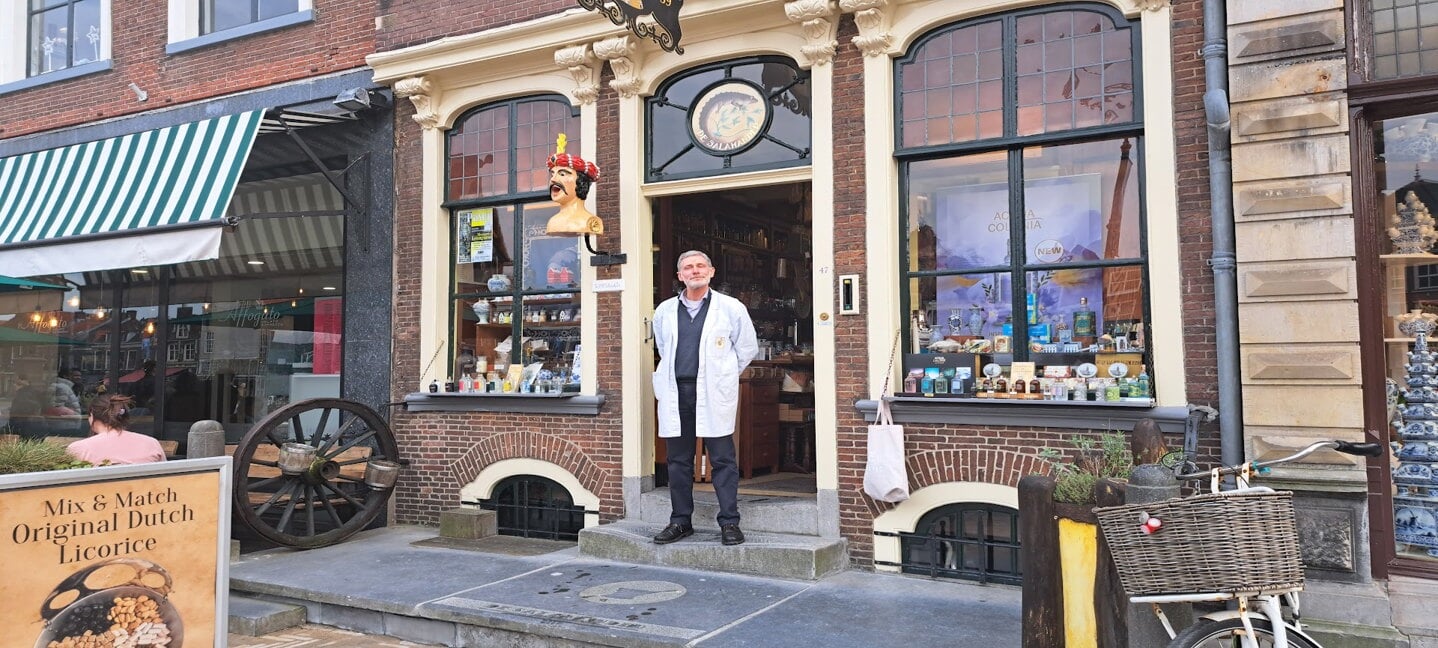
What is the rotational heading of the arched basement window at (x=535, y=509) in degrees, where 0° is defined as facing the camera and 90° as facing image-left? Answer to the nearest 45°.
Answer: approximately 0°

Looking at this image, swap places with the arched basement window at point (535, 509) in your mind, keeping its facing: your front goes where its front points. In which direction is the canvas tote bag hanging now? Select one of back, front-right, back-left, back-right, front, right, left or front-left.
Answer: front-left

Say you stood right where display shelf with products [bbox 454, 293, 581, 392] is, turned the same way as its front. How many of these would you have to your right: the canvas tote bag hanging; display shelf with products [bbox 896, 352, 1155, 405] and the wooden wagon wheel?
1

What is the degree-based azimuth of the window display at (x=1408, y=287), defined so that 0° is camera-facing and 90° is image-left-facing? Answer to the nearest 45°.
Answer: approximately 0°

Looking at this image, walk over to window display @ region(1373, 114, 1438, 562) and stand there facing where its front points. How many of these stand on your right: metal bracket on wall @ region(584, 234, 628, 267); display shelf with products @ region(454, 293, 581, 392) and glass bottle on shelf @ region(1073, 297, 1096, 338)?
3

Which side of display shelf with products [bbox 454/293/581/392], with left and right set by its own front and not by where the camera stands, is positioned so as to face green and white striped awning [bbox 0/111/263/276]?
right

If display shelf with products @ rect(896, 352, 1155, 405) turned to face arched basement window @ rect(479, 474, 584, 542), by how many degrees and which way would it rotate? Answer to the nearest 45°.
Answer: approximately 90° to its right

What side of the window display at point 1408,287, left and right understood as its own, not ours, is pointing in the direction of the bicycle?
front

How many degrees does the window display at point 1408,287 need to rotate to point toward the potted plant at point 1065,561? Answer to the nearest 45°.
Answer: approximately 45° to its right

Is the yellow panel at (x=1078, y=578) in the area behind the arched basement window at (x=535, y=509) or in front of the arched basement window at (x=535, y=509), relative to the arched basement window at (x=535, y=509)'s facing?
in front
